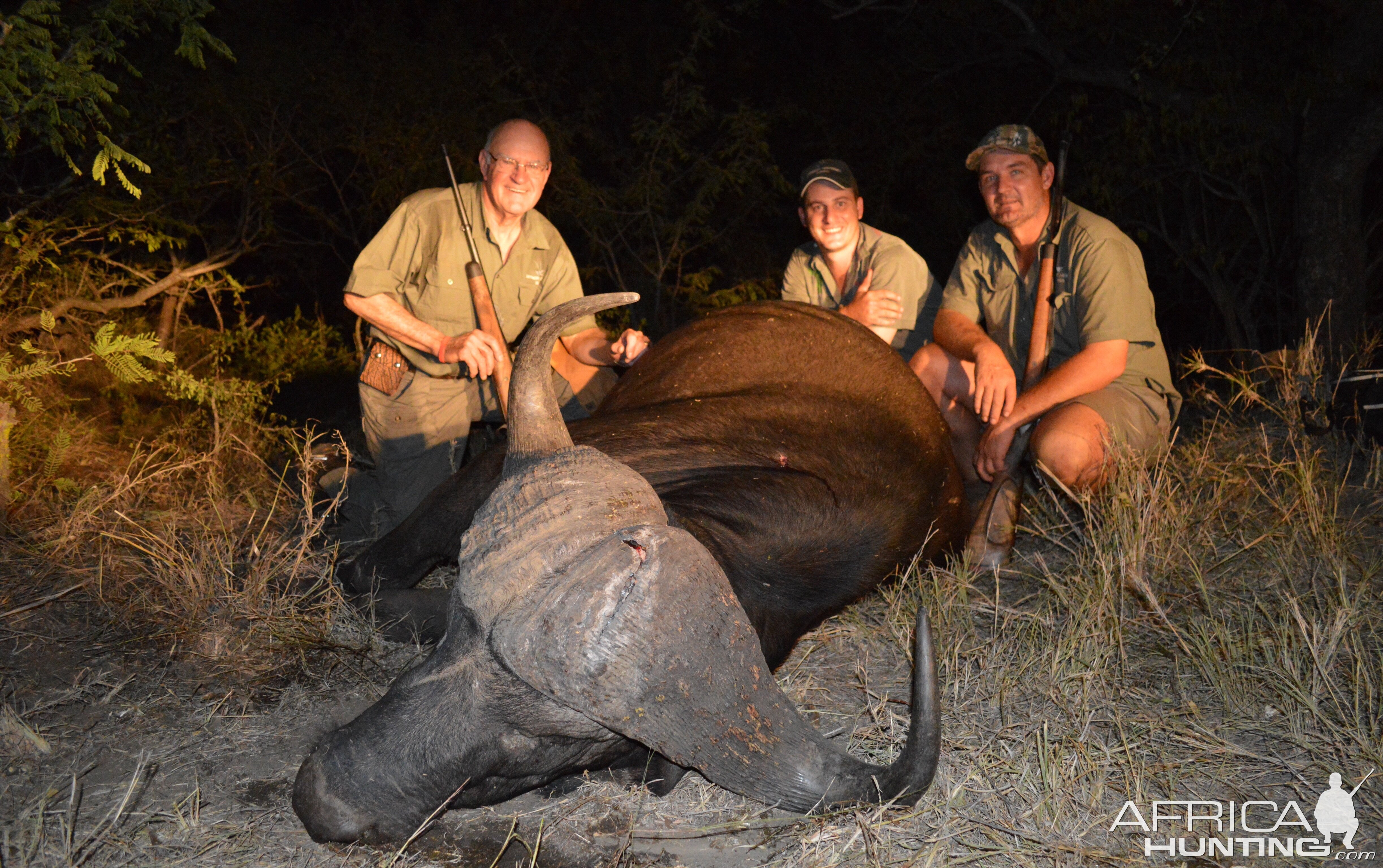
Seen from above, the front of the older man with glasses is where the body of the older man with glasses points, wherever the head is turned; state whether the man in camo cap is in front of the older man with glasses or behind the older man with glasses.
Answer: in front

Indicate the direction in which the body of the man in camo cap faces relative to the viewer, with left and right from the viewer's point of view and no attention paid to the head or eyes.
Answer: facing the viewer and to the left of the viewer

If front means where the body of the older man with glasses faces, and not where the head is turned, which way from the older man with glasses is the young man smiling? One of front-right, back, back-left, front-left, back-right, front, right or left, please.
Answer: front-left

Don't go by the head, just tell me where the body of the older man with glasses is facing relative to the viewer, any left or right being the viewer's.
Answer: facing the viewer and to the right of the viewer

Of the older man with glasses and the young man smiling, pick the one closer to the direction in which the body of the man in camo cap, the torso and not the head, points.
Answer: the older man with glasses

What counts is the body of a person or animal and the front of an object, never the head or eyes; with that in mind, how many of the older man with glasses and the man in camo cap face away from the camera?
0

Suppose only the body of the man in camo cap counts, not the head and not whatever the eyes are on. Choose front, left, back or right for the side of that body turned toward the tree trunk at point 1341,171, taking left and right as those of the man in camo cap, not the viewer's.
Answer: back

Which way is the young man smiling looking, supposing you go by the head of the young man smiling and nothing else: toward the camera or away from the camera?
toward the camera

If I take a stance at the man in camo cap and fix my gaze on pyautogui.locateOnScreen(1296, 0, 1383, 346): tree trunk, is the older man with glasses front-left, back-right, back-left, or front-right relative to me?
back-left

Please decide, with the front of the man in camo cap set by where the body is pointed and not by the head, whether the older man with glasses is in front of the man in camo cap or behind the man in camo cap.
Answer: in front

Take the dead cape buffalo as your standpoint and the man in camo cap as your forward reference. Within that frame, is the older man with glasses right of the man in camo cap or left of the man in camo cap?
left
